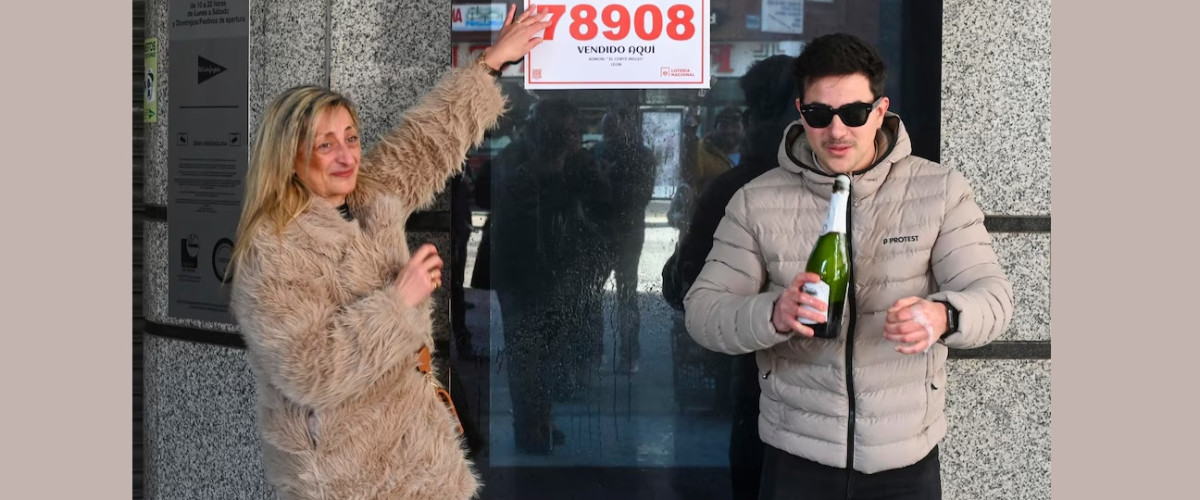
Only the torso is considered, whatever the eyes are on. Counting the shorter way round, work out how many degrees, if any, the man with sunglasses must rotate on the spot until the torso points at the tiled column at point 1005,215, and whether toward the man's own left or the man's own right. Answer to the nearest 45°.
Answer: approximately 135° to the man's own left

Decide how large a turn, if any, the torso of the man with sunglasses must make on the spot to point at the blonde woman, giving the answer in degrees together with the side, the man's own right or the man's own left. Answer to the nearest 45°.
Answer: approximately 90° to the man's own right

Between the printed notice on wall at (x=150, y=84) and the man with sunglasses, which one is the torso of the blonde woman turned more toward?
the man with sunglasses

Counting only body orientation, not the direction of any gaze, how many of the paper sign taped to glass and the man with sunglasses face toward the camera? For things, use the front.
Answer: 2

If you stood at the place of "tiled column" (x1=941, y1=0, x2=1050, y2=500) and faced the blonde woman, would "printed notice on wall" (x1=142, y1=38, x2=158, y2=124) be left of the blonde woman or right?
right

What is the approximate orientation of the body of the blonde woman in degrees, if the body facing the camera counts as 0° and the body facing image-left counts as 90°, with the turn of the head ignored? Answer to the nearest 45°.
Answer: approximately 315°

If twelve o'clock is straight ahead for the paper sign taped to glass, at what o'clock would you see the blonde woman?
The blonde woman is roughly at 2 o'clock from the paper sign taped to glass.

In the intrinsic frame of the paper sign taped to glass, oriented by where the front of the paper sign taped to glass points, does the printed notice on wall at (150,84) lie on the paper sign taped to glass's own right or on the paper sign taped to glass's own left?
on the paper sign taped to glass's own right

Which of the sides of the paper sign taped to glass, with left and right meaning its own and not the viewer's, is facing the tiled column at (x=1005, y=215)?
left

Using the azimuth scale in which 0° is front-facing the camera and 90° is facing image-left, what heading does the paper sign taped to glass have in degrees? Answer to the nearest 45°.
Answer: approximately 0°

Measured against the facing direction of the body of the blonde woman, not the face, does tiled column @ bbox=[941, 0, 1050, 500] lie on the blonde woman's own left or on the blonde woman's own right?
on the blonde woman's own left

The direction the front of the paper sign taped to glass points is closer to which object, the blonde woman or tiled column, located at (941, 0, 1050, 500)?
the blonde woman

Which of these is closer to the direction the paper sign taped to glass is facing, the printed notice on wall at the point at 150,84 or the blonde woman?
the blonde woman
